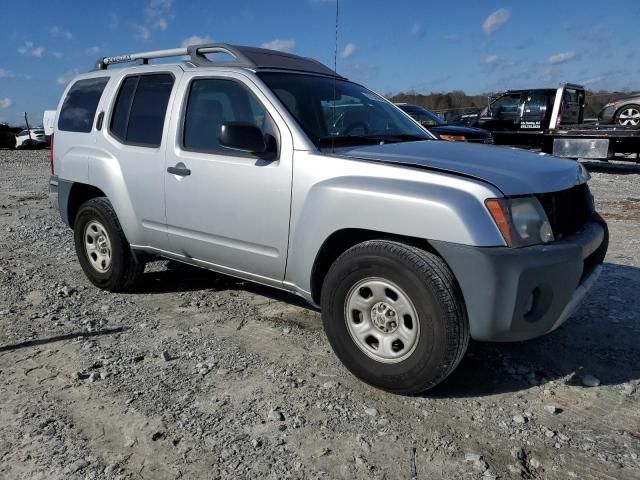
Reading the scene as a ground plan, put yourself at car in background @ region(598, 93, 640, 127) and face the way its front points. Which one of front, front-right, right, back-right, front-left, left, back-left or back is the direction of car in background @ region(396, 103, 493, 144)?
front-left

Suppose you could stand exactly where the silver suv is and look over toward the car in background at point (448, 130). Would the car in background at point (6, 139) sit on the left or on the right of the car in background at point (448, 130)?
left

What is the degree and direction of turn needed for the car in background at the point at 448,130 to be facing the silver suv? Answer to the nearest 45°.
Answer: approximately 90° to its right

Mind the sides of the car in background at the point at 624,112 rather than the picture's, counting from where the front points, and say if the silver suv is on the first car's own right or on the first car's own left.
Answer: on the first car's own left

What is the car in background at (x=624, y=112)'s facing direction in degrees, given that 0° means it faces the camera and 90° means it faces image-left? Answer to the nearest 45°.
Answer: approximately 90°

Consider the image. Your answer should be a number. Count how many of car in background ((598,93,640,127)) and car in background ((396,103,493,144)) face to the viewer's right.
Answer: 1

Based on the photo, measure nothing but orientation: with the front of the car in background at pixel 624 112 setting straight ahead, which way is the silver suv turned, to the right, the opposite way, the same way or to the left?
the opposite way

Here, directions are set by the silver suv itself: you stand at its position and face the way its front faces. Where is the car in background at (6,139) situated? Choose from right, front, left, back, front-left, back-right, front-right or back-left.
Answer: back

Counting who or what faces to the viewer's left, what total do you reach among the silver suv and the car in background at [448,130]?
0

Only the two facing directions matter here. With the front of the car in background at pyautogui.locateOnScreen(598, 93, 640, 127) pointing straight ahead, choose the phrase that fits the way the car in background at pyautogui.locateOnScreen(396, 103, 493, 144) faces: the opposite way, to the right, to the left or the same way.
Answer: the opposite way

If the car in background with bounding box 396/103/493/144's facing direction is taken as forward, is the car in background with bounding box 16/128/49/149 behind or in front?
behind

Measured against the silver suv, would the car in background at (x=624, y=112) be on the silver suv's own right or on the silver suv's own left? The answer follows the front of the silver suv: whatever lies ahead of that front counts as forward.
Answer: on the silver suv's own left

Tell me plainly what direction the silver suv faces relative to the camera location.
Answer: facing the viewer and to the right of the viewer

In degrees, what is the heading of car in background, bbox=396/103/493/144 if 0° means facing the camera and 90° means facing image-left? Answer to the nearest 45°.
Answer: approximately 270°

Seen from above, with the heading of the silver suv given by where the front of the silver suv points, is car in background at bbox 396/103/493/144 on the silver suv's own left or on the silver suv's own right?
on the silver suv's own left

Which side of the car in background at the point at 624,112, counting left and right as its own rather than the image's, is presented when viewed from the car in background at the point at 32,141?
front
